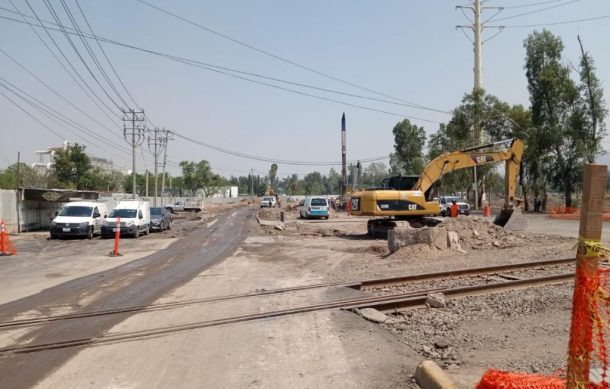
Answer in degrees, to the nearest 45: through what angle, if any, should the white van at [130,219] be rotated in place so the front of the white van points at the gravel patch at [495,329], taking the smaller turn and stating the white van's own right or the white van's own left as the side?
approximately 45° to the white van's own left

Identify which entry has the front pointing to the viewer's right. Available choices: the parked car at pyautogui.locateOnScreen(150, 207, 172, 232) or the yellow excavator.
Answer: the yellow excavator

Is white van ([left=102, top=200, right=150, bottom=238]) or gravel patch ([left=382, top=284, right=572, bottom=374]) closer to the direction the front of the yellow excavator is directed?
the gravel patch

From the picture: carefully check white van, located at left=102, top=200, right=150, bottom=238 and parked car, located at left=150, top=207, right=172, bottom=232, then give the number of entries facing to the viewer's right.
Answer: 0

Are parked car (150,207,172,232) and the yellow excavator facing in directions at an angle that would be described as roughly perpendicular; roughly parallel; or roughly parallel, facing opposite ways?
roughly perpendicular

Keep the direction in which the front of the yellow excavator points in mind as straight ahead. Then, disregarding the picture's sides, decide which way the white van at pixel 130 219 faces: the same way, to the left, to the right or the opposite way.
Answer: to the right

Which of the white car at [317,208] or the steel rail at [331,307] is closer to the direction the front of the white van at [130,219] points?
the steel rail

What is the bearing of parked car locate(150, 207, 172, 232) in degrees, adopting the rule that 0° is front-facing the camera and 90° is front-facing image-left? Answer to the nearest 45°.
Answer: approximately 45°

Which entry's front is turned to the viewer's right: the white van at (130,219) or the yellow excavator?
the yellow excavator

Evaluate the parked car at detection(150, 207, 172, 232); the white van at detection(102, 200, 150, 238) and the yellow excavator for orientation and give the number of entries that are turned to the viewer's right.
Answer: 1

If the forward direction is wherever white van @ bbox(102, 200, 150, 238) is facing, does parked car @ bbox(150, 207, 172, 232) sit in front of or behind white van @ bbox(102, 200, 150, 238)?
behind

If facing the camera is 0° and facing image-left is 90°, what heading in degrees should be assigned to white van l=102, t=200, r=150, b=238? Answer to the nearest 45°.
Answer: approximately 45°

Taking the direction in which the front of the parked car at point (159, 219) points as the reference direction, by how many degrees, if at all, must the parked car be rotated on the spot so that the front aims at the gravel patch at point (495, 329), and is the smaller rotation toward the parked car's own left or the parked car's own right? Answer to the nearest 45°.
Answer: approximately 45° to the parked car's own left

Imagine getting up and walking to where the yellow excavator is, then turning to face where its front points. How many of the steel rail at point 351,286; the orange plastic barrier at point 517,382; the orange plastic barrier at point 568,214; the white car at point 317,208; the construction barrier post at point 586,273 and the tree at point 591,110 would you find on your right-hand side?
3

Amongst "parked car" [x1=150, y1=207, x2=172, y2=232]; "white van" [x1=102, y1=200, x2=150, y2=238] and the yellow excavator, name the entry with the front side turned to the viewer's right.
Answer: the yellow excavator
